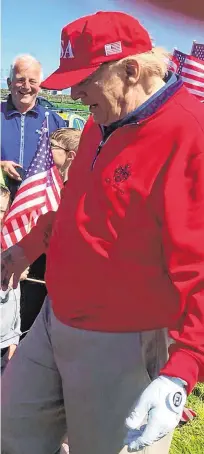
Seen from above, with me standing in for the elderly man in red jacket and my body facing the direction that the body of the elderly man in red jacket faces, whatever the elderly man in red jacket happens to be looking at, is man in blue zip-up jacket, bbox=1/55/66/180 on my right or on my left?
on my right

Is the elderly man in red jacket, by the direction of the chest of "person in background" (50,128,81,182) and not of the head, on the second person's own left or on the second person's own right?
on the second person's own left

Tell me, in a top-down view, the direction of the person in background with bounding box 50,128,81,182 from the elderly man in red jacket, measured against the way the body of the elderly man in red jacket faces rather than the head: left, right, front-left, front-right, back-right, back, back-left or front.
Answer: back-right

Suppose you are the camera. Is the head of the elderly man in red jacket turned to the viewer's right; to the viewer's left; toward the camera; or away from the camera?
to the viewer's left

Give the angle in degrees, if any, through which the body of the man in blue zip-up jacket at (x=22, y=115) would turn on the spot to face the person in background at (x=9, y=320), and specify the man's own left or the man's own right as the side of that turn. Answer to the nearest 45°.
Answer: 0° — they already face them

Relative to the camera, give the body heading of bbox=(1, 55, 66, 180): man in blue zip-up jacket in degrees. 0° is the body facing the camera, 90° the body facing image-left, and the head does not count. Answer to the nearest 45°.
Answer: approximately 0°

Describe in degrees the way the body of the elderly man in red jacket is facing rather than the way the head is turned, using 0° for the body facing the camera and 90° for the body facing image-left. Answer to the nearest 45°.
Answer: approximately 45°
